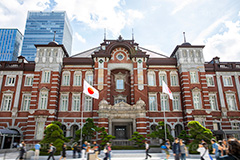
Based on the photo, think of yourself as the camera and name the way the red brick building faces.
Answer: facing the viewer

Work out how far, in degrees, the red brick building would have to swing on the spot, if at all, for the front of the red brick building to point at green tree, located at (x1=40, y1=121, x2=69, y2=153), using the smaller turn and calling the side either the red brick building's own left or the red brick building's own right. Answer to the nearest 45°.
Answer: approximately 45° to the red brick building's own right

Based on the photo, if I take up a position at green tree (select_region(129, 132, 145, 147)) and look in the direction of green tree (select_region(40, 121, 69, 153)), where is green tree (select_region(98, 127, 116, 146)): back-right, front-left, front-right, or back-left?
front-right

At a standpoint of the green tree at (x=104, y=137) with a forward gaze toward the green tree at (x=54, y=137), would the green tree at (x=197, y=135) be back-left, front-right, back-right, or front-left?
back-left

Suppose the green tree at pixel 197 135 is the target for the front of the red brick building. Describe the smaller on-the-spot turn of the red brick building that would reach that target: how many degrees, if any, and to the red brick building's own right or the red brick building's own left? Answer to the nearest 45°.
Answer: approximately 45° to the red brick building's own left
